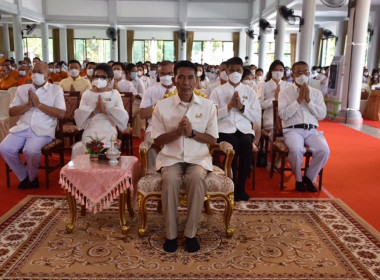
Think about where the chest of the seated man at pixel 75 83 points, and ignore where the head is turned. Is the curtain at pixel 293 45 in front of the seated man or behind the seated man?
behind

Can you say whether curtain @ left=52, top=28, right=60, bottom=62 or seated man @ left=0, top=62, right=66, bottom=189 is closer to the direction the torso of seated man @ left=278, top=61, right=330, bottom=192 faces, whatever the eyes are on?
the seated man

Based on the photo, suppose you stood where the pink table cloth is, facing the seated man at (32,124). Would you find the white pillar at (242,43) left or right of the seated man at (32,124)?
right

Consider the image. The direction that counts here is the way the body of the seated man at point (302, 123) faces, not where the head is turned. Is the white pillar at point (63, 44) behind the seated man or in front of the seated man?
behind

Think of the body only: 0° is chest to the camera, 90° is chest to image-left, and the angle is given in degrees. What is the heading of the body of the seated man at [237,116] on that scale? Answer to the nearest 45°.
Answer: approximately 0°

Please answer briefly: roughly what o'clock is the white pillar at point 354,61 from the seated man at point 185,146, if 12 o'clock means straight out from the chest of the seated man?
The white pillar is roughly at 7 o'clock from the seated man.

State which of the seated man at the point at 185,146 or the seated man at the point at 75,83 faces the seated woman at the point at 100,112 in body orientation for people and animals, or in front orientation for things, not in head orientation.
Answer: the seated man at the point at 75,83

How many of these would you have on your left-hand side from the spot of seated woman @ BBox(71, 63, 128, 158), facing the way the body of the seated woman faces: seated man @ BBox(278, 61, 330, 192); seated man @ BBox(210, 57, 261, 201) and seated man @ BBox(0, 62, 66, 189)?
2

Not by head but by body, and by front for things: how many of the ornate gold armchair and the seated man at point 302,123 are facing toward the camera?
2

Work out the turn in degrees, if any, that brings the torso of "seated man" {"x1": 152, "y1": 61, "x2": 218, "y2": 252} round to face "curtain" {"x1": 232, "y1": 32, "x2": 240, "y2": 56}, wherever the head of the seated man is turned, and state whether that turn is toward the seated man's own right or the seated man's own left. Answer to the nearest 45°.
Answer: approximately 180°

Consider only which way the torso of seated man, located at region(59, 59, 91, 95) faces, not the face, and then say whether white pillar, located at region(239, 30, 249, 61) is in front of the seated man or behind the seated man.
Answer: behind
